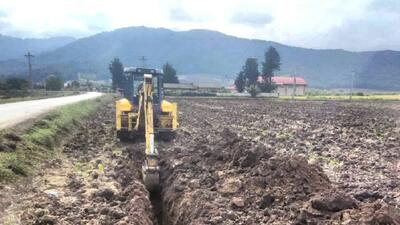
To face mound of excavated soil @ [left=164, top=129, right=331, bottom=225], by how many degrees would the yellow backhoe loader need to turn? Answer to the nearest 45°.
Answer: approximately 180°

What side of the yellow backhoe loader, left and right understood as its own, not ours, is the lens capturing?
back
